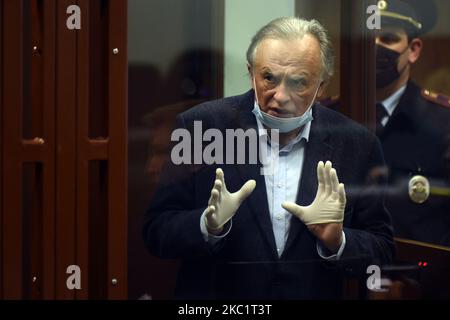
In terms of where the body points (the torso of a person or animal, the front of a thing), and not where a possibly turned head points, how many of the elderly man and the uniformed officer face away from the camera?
0

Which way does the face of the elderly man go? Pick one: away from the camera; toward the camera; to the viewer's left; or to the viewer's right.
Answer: toward the camera

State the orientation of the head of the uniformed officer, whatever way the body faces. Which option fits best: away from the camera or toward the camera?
toward the camera

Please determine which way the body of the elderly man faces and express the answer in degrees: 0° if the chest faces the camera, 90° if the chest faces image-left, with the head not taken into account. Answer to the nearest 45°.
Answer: approximately 0°

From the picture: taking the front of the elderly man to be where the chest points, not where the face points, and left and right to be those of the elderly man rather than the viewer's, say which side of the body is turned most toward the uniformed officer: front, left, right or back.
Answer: back

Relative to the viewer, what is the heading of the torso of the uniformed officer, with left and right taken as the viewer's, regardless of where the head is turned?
facing the viewer and to the left of the viewer

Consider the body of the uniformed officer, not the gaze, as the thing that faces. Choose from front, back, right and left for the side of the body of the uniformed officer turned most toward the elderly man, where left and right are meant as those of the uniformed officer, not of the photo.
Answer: front
